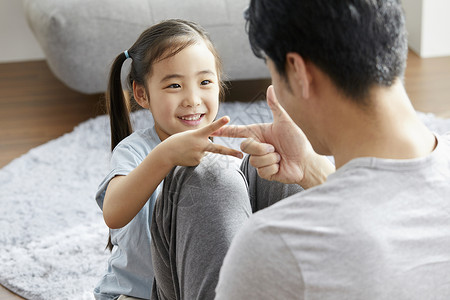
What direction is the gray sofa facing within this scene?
toward the camera

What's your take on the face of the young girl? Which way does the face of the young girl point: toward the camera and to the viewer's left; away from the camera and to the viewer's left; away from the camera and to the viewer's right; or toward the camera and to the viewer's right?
toward the camera and to the viewer's right

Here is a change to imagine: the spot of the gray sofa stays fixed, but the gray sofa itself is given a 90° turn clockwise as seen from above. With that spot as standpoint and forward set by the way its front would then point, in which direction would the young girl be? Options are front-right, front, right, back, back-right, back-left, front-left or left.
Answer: left

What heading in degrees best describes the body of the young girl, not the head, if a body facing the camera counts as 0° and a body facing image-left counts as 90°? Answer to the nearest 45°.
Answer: approximately 315°
